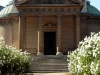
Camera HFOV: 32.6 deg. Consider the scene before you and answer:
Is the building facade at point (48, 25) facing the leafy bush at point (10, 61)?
yes

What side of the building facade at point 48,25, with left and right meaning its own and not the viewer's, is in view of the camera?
front
